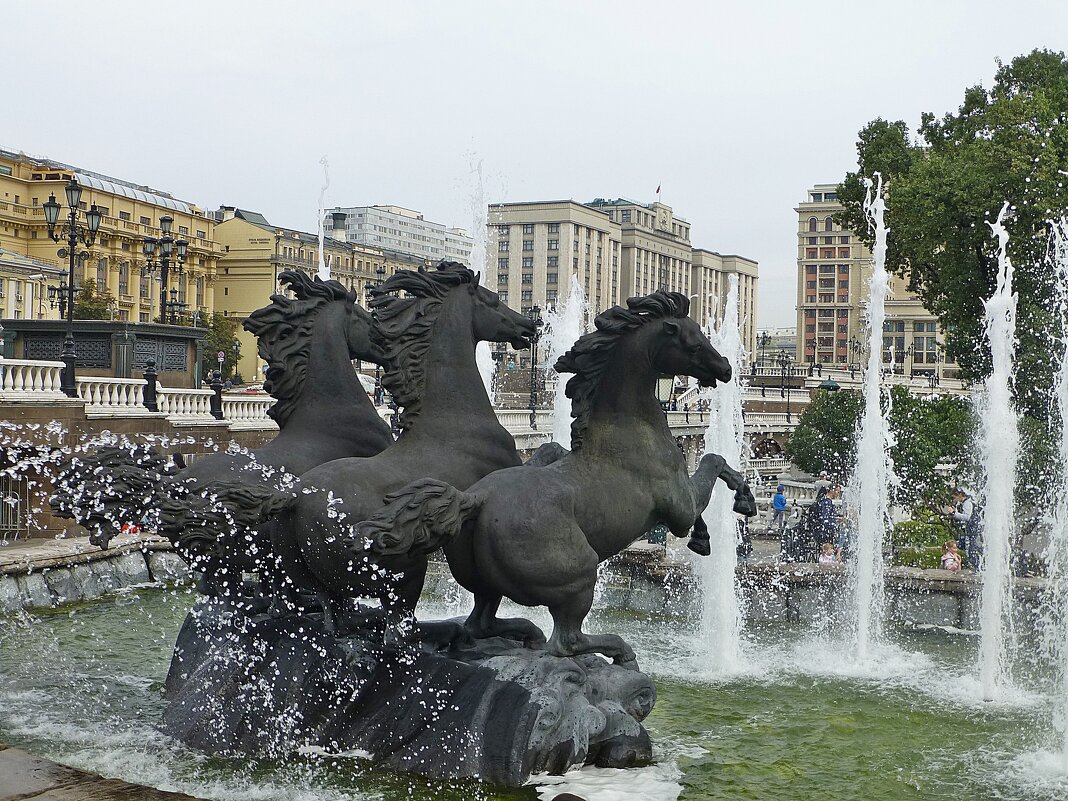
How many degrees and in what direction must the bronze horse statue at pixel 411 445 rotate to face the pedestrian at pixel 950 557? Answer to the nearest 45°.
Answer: approximately 45° to its left

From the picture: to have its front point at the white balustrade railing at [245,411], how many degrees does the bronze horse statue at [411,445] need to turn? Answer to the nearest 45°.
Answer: approximately 90° to its left

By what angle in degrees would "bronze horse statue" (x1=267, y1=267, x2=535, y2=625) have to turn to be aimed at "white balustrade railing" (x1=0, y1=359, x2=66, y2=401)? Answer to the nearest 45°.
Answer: approximately 135° to its left

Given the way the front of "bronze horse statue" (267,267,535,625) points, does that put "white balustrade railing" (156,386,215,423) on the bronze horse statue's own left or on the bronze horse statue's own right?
on the bronze horse statue's own left

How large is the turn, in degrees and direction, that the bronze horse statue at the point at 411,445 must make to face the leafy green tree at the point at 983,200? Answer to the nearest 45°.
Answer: approximately 45° to its left

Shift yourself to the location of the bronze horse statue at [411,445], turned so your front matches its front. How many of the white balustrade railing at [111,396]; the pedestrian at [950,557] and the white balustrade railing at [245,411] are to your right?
0

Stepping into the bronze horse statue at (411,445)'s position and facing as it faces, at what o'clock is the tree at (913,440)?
The tree is roughly at 10 o'clock from the bronze horse statue.

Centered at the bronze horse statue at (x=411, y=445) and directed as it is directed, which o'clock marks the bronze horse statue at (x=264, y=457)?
the bronze horse statue at (x=264, y=457) is roughly at 7 o'clock from the bronze horse statue at (x=411, y=445).

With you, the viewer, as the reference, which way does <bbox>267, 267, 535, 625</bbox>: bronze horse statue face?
facing to the right of the viewer

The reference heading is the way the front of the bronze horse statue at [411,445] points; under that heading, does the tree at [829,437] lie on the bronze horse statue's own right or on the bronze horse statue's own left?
on the bronze horse statue's own left

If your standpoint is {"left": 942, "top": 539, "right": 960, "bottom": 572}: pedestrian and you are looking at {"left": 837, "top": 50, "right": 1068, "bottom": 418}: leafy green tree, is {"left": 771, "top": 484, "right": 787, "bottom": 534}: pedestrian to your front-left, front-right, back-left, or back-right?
front-left

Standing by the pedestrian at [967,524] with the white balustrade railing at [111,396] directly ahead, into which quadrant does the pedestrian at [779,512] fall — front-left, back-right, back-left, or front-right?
front-right

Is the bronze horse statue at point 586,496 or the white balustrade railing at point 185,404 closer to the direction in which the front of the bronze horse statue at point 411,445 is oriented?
the bronze horse statue

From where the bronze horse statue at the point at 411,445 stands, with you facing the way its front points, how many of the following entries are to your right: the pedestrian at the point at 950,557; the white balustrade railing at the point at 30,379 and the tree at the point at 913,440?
0

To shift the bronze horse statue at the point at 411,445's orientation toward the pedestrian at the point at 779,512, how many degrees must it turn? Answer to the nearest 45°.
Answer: approximately 45° to its left

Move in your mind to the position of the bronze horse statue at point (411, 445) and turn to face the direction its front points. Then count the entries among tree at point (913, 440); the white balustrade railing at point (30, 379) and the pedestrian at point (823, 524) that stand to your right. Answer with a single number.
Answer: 0
